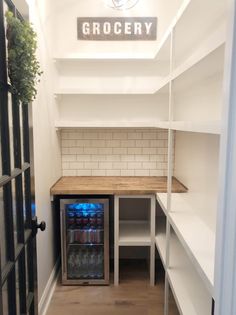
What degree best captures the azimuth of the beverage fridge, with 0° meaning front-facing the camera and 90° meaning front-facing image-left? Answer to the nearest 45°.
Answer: approximately 0°

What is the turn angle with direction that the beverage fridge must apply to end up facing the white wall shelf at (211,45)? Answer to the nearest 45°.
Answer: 0° — it already faces it

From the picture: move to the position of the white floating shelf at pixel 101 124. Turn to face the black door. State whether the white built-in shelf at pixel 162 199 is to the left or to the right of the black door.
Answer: left

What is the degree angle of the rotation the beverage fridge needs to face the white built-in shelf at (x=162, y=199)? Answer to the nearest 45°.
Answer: approximately 45° to its left

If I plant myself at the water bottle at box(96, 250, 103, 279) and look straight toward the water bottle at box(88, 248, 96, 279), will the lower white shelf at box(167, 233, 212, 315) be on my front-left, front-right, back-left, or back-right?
back-left

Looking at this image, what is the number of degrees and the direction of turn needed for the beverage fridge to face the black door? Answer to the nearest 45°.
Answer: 0° — it already faces it
